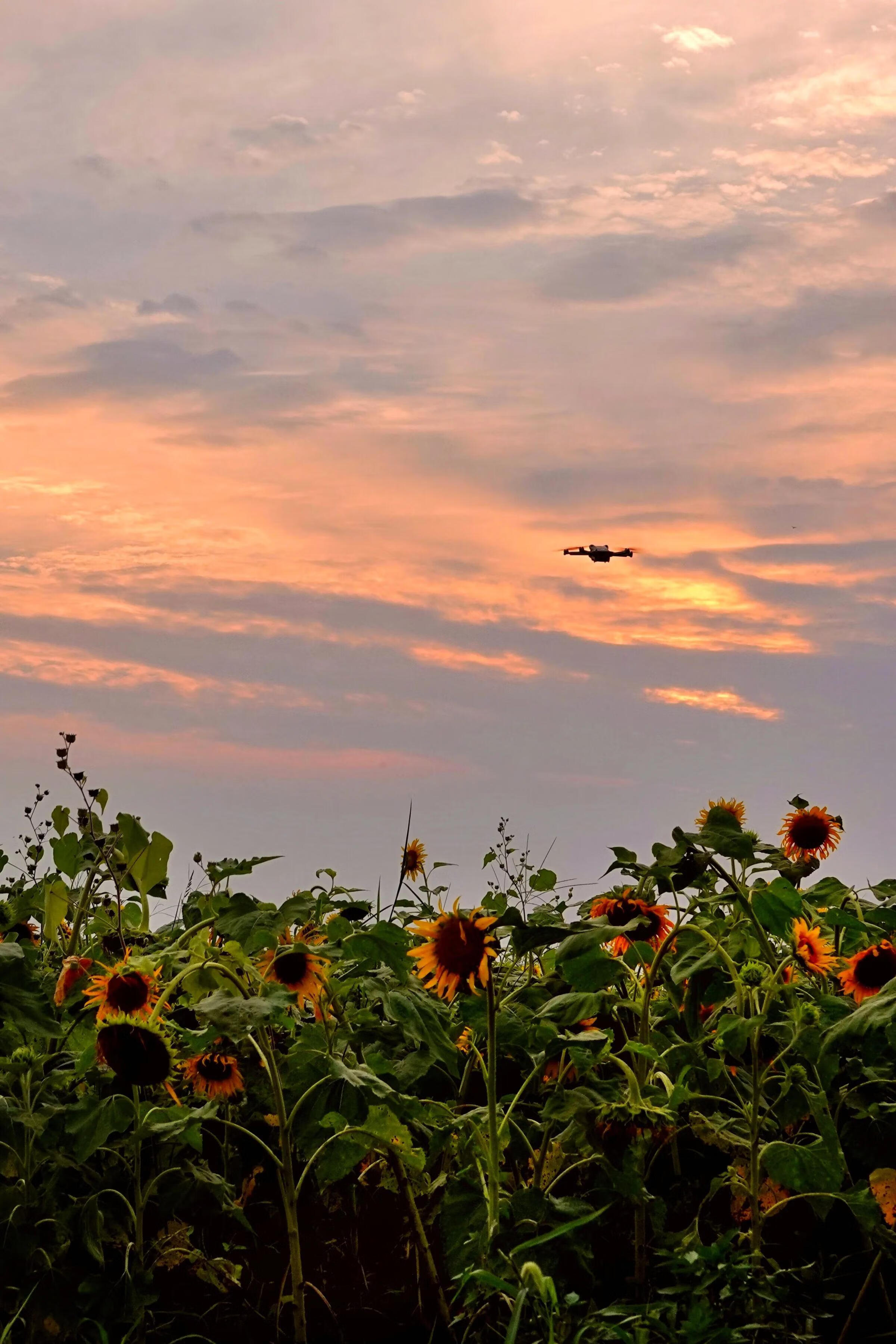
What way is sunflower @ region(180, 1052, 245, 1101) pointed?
toward the camera

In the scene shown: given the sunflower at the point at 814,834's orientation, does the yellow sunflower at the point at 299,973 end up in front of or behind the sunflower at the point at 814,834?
in front

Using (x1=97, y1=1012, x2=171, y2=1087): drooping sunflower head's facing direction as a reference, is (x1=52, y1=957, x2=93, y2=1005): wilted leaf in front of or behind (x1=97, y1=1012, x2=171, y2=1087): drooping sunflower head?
behind

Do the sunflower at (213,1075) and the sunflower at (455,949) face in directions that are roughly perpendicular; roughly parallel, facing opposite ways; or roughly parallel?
roughly parallel

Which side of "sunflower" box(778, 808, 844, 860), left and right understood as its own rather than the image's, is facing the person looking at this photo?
front

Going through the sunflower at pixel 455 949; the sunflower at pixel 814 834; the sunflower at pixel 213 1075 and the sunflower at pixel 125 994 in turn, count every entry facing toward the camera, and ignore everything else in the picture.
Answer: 4

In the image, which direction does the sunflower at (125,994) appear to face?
toward the camera

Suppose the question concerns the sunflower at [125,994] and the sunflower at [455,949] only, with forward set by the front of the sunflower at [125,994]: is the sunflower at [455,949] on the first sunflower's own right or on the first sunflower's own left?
on the first sunflower's own left

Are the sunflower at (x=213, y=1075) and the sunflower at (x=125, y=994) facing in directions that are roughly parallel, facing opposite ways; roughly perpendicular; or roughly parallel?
roughly parallel

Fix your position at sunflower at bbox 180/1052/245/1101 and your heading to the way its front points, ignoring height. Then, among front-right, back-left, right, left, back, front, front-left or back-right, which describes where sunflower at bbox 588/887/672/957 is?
left

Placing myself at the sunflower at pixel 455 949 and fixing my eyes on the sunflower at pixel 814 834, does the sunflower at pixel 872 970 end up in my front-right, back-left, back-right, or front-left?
front-right

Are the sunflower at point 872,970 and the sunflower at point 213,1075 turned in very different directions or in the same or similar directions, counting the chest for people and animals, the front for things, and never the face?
same or similar directions
